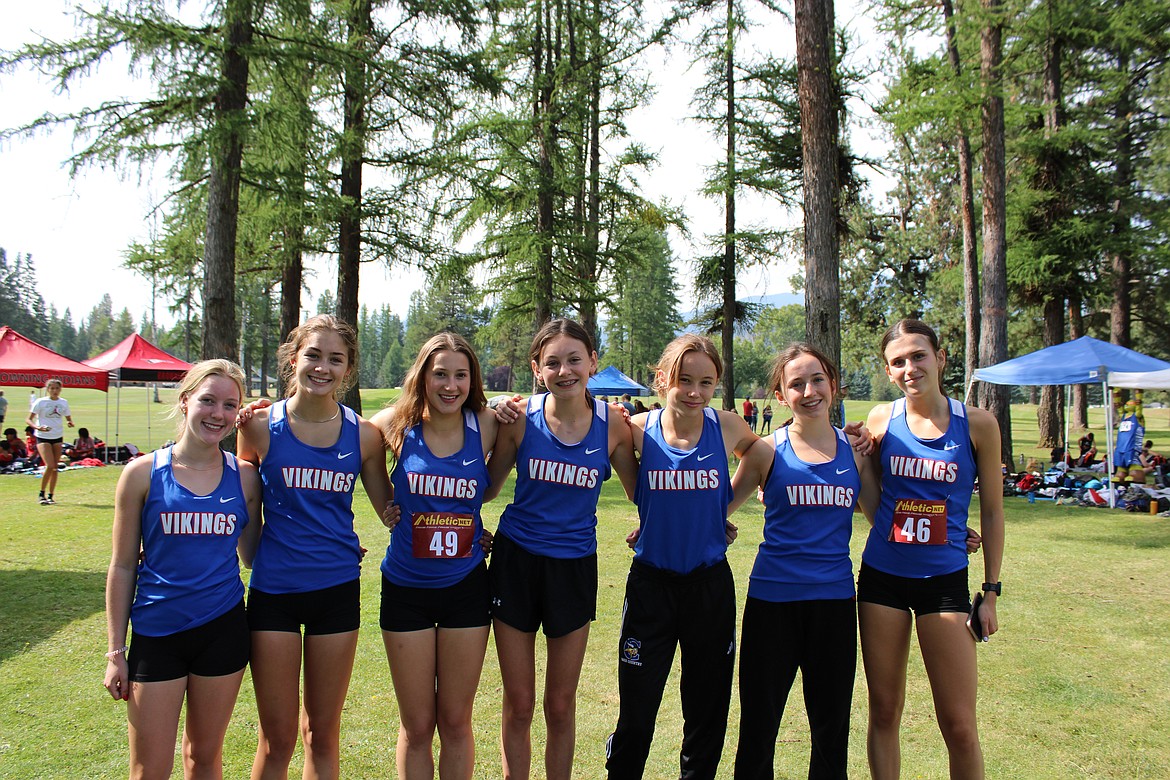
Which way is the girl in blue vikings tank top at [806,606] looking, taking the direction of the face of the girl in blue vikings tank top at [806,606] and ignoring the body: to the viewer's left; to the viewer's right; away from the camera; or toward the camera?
toward the camera

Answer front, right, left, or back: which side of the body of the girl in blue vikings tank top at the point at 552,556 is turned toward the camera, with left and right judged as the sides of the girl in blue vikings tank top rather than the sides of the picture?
front

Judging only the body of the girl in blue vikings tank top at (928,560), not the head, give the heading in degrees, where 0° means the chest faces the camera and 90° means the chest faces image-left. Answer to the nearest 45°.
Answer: approximately 0°

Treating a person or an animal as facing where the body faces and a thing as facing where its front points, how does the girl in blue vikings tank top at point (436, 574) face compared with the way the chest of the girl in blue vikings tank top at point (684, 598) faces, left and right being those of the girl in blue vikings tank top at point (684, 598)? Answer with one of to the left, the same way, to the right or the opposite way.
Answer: the same way

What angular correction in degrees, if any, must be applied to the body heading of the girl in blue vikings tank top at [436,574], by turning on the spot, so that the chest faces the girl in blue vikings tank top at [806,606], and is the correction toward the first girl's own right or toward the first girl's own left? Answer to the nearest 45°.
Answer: approximately 90° to the first girl's own left

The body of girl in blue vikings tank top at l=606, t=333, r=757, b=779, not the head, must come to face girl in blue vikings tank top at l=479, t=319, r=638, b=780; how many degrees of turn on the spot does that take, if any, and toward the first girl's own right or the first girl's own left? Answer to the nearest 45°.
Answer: approximately 90° to the first girl's own right

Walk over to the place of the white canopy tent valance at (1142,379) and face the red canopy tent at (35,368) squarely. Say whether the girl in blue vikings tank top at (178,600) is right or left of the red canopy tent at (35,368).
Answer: left

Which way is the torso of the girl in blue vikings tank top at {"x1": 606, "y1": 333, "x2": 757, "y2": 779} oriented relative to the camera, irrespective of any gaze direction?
toward the camera

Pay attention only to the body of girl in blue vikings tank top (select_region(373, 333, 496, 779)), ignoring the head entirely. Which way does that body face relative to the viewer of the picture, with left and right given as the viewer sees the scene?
facing the viewer

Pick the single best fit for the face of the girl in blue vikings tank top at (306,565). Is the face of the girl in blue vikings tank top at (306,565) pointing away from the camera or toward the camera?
toward the camera

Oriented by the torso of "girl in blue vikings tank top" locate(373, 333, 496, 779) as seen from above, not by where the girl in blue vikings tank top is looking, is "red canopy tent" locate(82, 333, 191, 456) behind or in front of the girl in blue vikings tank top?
behind

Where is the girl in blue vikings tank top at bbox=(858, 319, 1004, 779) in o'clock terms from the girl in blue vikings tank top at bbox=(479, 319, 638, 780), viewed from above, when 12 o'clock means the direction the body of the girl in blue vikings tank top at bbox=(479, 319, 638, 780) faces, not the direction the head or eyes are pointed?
the girl in blue vikings tank top at bbox=(858, 319, 1004, 779) is roughly at 9 o'clock from the girl in blue vikings tank top at bbox=(479, 319, 638, 780).

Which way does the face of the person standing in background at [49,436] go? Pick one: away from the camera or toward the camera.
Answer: toward the camera

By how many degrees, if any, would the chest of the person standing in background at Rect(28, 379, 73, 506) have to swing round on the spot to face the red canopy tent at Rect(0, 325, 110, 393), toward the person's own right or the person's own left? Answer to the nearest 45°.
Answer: approximately 180°

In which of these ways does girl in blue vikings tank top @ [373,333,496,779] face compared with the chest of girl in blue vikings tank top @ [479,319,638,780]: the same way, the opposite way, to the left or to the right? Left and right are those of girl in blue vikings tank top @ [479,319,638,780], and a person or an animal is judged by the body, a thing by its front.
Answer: the same way
